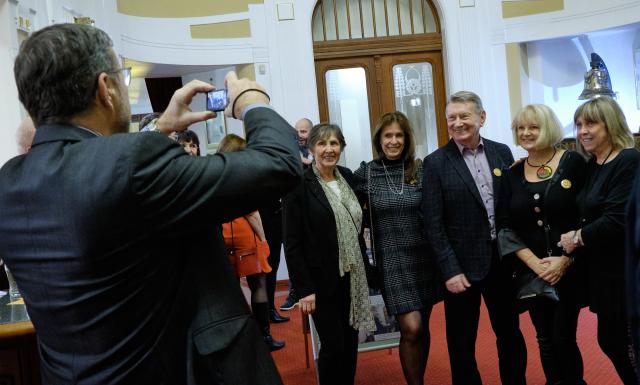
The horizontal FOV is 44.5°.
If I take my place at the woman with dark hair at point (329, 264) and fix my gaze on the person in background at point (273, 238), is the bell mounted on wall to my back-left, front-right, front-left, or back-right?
front-right

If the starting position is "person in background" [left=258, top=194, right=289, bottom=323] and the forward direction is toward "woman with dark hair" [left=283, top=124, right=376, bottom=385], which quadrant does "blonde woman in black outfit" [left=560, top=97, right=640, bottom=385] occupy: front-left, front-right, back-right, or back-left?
front-left

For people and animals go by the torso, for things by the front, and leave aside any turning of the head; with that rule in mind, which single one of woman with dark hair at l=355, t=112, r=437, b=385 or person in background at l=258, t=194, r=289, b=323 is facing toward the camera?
the woman with dark hair

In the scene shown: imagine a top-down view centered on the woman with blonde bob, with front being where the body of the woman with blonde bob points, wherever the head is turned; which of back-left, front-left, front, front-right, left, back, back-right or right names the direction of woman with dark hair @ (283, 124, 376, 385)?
front-right

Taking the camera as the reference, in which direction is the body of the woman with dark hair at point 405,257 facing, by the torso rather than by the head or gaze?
toward the camera

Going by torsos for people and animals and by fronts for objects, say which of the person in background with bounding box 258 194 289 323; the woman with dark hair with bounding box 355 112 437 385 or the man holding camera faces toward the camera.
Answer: the woman with dark hair

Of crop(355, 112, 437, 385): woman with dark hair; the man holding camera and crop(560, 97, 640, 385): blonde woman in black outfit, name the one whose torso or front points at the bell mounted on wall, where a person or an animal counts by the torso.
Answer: the man holding camera

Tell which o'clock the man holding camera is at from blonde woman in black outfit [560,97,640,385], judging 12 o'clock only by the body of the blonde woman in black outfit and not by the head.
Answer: The man holding camera is roughly at 11 o'clock from the blonde woman in black outfit.

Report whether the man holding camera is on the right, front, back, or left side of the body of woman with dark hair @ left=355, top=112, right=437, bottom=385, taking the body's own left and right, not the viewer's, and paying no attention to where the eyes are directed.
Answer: front

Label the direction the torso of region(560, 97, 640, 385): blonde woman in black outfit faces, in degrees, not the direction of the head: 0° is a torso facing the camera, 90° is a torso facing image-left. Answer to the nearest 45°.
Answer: approximately 45°

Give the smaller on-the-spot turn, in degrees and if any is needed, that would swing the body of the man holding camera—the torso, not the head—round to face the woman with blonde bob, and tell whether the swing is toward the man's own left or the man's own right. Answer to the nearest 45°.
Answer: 0° — they already face them

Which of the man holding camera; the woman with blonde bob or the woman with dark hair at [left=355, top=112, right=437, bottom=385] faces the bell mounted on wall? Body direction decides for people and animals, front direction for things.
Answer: the man holding camera

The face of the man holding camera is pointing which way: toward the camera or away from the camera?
away from the camera

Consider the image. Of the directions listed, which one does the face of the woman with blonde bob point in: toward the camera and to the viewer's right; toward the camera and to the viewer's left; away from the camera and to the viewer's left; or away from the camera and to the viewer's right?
toward the camera and to the viewer's left

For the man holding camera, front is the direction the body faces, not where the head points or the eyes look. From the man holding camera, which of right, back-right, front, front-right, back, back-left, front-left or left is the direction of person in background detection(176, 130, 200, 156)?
front-left

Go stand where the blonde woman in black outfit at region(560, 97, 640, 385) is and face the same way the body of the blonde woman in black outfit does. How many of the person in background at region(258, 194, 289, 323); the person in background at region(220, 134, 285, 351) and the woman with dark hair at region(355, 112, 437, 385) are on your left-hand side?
0

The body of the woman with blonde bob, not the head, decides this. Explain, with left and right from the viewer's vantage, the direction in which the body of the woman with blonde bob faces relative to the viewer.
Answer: facing the viewer and to the left of the viewer
